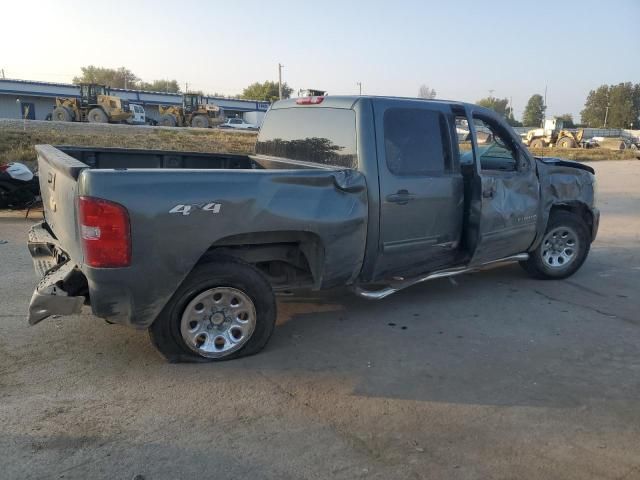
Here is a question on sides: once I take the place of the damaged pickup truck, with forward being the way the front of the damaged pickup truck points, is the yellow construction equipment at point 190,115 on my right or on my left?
on my left

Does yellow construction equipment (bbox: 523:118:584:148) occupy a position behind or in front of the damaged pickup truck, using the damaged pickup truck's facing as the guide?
in front

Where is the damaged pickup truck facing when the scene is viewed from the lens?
facing away from the viewer and to the right of the viewer

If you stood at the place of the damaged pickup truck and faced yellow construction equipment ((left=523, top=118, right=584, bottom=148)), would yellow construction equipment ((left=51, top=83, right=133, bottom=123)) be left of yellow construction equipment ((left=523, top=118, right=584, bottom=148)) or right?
left
